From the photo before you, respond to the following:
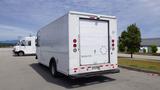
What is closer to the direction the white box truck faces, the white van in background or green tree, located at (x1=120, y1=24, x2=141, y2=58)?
the white van in background

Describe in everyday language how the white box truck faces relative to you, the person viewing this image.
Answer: facing away from the viewer and to the left of the viewer

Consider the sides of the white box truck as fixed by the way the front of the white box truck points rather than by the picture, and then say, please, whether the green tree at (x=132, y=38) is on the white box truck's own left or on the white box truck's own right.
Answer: on the white box truck's own right
